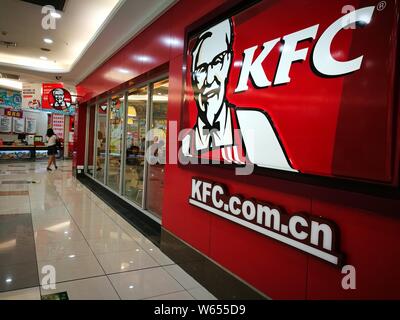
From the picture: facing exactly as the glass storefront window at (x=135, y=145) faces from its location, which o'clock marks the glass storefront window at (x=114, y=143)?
the glass storefront window at (x=114, y=143) is roughly at 4 o'clock from the glass storefront window at (x=135, y=145).

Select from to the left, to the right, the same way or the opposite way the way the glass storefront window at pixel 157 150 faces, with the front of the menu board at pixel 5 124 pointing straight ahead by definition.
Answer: to the right

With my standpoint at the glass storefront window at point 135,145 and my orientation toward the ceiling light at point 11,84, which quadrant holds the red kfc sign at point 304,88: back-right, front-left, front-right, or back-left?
back-left

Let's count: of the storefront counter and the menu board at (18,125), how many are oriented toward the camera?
2

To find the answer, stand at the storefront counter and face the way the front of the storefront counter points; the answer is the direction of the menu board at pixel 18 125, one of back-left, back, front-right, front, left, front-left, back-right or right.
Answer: back

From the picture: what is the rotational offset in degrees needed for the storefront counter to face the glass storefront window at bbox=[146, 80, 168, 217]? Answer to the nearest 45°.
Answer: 0° — it already faces it

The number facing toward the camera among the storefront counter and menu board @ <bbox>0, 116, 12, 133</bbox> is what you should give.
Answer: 2

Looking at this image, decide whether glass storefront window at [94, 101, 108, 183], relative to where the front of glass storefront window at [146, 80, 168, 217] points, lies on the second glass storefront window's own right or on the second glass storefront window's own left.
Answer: on the second glass storefront window's own right
